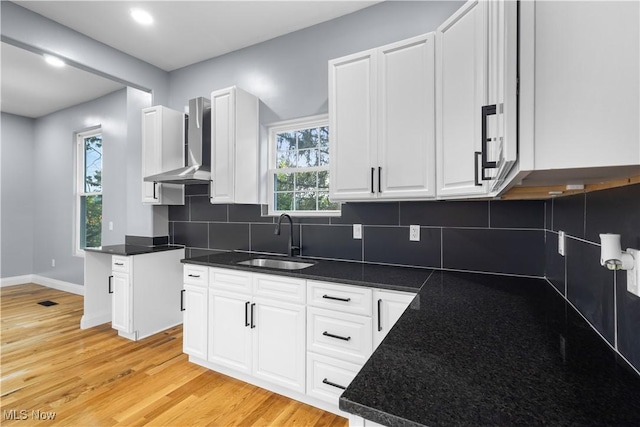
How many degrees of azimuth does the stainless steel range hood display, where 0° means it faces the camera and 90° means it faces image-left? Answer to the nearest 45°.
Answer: approximately 45°

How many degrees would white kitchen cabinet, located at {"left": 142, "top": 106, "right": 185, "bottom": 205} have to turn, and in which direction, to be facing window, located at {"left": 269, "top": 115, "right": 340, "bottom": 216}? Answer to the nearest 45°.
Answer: approximately 90° to its left

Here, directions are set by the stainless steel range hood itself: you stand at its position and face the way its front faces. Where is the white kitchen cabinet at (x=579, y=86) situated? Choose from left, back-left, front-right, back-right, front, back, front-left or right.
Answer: front-left

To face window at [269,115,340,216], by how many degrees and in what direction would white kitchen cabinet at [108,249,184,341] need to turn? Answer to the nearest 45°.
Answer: approximately 90° to its left

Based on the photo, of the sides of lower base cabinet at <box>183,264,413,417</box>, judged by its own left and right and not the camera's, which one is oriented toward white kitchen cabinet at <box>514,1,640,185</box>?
left

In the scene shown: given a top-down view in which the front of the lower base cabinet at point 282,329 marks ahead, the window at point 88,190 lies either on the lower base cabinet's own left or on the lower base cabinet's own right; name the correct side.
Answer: on the lower base cabinet's own right

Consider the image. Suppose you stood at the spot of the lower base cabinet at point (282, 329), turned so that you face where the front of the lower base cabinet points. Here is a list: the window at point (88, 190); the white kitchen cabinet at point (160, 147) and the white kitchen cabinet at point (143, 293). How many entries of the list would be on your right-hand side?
3

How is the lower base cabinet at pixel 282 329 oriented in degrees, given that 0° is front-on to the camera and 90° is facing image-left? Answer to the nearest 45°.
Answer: approximately 45°
